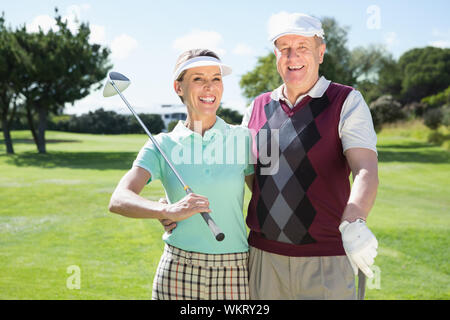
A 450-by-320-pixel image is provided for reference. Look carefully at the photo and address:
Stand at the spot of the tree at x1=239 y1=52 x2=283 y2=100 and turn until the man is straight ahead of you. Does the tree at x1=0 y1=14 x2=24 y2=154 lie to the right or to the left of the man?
right

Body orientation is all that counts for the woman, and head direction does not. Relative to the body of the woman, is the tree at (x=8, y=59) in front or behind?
behind

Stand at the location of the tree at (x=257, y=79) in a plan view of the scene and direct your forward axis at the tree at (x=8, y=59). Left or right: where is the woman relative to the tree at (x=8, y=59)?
left

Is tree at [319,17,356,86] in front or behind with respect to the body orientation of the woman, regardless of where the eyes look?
behind

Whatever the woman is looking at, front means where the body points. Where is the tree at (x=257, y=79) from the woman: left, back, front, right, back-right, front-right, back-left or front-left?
back

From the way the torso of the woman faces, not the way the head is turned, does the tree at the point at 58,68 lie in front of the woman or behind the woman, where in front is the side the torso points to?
behind

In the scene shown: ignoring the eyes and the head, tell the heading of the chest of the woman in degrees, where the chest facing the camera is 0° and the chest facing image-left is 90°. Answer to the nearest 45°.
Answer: approximately 0°
